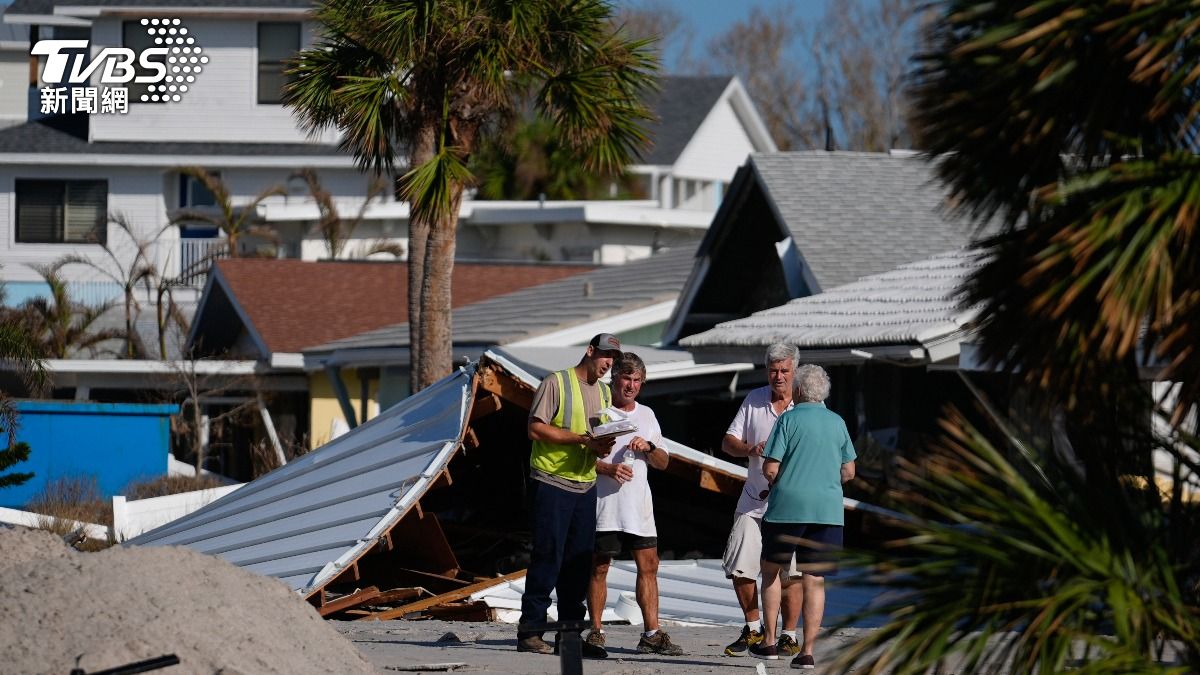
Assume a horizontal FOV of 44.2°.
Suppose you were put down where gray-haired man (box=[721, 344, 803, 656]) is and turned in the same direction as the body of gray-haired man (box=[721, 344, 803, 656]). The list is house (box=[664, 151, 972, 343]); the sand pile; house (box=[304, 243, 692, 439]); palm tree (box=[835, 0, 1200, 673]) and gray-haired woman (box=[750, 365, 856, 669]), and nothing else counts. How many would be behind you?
2

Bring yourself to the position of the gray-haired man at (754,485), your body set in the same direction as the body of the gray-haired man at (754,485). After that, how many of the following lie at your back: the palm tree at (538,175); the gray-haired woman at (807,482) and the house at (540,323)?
2

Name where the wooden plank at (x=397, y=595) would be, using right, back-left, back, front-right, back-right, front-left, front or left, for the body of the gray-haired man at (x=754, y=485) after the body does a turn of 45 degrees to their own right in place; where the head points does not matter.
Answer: right

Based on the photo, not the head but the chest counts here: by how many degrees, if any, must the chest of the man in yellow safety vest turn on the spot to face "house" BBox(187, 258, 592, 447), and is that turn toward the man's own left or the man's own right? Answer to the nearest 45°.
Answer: approximately 135° to the man's own left

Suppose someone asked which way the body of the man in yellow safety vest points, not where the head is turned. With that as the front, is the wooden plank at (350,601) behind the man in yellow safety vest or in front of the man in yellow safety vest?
behind

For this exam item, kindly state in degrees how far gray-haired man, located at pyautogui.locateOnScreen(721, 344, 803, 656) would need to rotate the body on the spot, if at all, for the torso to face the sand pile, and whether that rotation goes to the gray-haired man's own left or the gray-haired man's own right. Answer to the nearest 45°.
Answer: approximately 45° to the gray-haired man's own right

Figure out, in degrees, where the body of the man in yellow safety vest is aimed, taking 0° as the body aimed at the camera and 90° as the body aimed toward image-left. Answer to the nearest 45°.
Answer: approximately 315°

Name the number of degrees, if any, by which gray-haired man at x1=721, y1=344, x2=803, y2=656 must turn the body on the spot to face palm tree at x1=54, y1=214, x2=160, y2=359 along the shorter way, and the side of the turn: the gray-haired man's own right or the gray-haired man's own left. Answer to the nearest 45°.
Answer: approximately 135° to the gray-haired man's own right

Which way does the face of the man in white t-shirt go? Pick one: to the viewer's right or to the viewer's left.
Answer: to the viewer's left

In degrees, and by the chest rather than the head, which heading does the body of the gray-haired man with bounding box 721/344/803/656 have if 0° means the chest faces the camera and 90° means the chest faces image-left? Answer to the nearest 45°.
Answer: approximately 0°

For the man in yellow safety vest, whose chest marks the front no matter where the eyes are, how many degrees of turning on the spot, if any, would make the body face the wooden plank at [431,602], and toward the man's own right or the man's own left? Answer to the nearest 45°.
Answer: approximately 135° to the man's own left
